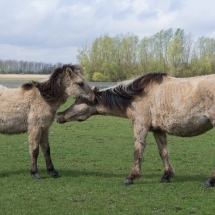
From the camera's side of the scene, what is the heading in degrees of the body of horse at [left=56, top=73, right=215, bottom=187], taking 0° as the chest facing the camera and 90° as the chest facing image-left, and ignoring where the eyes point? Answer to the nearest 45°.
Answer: approximately 90°

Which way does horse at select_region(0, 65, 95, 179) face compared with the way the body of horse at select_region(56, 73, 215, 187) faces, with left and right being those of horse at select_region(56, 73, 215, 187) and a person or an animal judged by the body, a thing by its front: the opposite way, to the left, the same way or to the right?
the opposite way

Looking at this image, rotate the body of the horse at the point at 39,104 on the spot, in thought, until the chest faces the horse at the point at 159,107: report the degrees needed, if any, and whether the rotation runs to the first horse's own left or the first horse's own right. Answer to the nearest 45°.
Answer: approximately 45° to the first horse's own right

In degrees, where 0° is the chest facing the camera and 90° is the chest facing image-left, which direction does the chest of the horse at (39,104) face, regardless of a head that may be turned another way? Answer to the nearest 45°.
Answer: approximately 270°

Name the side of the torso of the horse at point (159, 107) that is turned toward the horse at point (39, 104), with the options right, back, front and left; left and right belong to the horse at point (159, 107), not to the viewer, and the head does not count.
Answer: front

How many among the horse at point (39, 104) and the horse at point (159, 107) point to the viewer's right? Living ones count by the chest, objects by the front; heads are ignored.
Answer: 1
